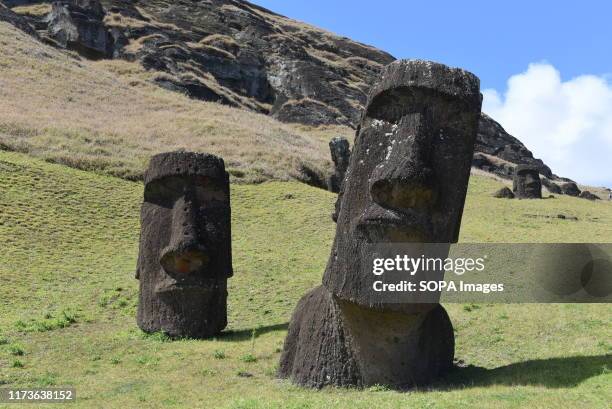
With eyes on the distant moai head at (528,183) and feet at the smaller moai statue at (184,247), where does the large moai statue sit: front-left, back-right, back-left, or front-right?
back-right

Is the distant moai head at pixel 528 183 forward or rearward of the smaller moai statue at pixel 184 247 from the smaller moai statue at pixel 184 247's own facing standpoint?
rearward

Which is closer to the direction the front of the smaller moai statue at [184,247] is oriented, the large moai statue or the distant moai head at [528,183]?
the large moai statue

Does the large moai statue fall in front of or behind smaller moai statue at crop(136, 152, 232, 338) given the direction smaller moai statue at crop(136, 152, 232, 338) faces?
in front

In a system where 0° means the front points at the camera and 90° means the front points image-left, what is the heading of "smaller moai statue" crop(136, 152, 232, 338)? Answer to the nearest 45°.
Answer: approximately 0°
